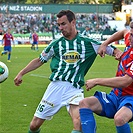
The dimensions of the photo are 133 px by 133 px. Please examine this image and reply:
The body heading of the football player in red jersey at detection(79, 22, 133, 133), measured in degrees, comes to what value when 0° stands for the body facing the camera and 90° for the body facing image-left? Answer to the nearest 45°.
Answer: approximately 45°

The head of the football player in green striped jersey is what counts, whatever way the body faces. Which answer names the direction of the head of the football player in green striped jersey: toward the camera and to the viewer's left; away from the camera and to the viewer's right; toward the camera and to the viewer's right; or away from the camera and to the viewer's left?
toward the camera and to the viewer's left

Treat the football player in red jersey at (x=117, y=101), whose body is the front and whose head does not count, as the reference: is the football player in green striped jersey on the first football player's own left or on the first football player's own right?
on the first football player's own right

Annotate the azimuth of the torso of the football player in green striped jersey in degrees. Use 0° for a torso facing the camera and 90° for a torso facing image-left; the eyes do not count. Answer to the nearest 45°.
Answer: approximately 0°
